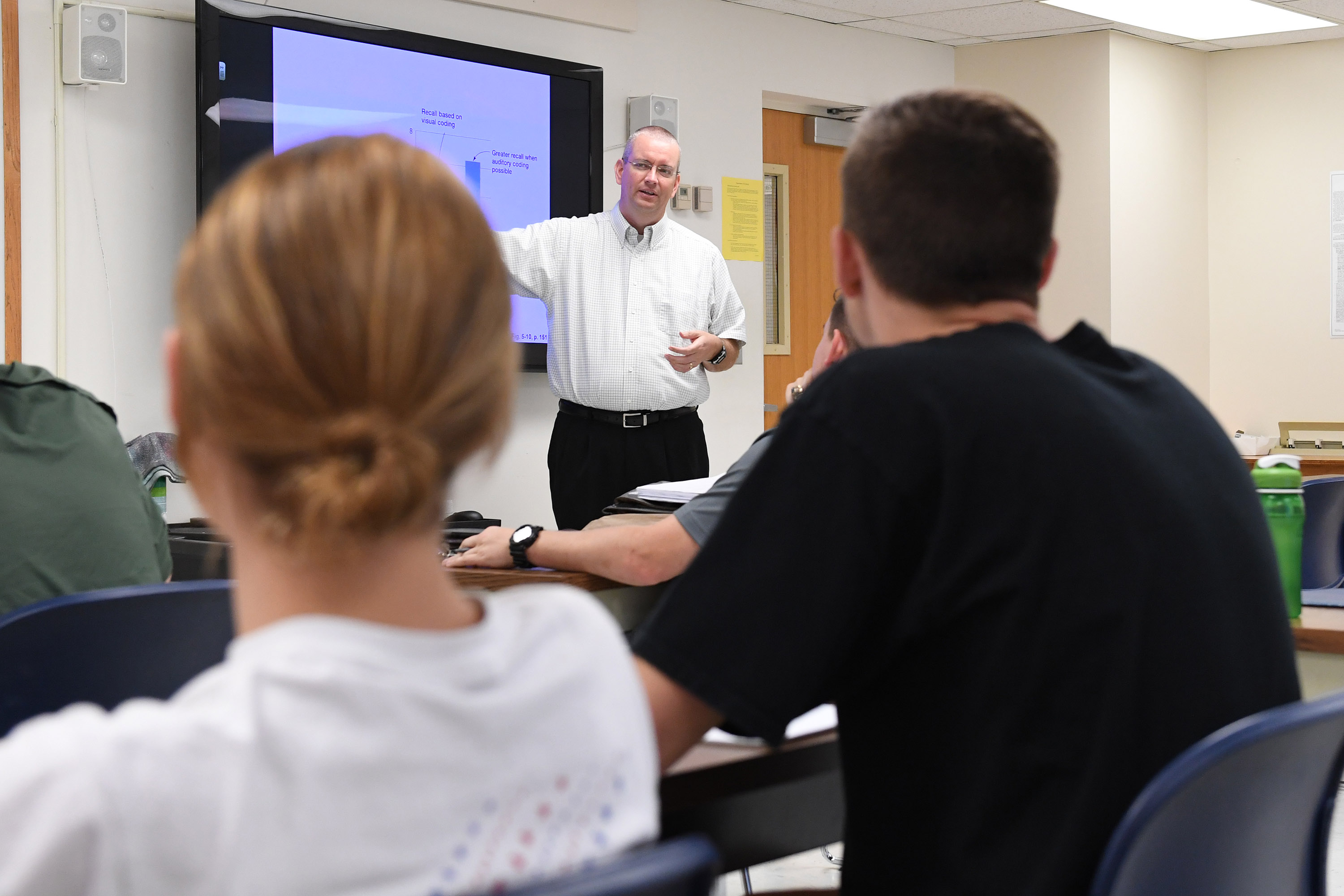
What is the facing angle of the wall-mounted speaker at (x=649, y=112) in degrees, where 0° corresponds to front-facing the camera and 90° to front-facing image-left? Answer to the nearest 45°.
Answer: approximately 315°

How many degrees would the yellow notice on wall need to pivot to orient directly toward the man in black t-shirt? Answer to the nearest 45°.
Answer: approximately 45° to its right

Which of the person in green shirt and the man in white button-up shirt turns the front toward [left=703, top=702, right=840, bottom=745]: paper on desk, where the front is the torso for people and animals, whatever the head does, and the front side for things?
the man in white button-up shirt

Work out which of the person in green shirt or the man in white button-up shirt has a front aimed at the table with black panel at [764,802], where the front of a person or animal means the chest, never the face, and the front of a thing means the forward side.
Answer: the man in white button-up shirt

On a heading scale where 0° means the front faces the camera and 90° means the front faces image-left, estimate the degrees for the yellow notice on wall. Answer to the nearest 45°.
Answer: approximately 315°

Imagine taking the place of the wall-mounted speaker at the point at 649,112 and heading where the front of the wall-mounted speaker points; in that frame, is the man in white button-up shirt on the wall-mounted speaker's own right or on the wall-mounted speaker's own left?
on the wall-mounted speaker's own right

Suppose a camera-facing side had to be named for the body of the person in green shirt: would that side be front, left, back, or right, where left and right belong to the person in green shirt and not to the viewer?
back
